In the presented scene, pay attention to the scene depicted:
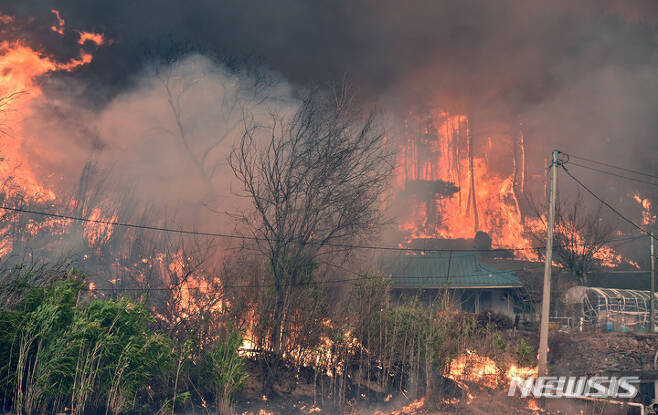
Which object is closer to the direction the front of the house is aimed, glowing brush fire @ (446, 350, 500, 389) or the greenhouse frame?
the glowing brush fire

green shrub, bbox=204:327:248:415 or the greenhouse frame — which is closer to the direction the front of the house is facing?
the green shrub

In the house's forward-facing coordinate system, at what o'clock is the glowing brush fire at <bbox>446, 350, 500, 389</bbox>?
The glowing brush fire is roughly at 12 o'clock from the house.

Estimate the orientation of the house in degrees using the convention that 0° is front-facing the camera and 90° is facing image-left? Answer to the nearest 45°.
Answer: approximately 0°

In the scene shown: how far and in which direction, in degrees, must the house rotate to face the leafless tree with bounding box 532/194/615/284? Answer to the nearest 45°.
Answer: approximately 135° to its left

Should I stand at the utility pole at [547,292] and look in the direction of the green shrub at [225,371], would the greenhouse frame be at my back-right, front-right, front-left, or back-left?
back-right

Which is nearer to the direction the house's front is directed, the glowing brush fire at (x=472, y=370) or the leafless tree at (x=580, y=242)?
the glowing brush fire

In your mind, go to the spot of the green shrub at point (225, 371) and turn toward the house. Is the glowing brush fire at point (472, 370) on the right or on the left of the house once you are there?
right

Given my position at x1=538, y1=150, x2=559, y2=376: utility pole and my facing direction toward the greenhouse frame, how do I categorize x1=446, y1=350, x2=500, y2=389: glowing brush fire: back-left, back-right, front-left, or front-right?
back-left

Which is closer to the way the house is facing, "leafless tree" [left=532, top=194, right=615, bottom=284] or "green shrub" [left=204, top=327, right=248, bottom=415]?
the green shrub

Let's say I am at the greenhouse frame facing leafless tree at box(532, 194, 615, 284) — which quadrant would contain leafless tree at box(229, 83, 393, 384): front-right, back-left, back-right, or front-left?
back-left
